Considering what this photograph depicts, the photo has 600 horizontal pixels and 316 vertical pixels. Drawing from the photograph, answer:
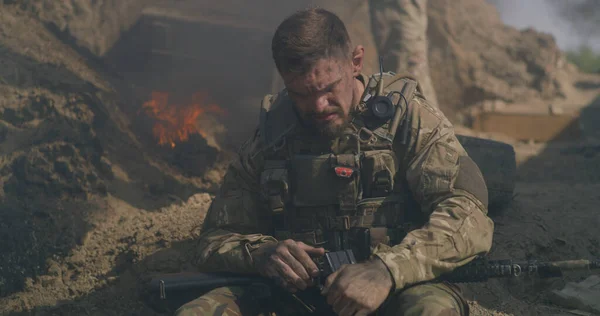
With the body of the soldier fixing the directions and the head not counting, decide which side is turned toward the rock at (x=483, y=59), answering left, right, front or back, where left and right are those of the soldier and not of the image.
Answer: back

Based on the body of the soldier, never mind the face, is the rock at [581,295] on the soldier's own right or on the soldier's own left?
on the soldier's own left

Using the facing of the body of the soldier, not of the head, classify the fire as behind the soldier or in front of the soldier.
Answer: behind

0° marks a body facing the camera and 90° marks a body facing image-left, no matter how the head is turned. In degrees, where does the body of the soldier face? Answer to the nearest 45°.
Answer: approximately 0°
